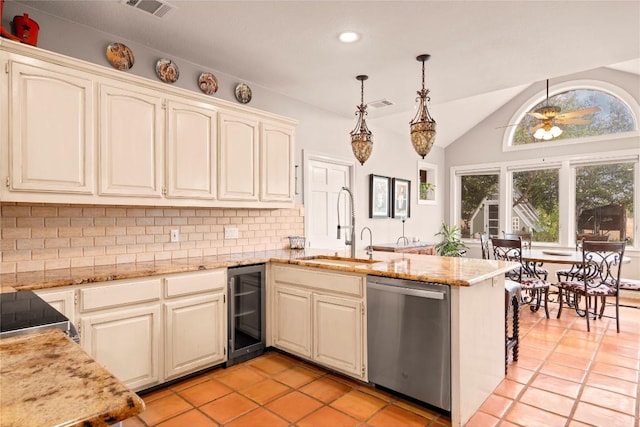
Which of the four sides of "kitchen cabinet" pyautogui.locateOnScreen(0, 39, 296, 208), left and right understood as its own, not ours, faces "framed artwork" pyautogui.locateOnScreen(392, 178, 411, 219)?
left

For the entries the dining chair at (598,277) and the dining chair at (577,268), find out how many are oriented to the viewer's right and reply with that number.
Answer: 0

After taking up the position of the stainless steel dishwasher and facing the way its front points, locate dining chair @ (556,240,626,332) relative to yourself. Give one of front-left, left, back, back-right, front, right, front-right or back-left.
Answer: back

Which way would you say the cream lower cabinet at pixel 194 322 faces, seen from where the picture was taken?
facing the viewer and to the right of the viewer

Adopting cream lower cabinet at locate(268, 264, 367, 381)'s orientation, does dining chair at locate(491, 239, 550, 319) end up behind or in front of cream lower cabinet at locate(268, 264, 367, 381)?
behind

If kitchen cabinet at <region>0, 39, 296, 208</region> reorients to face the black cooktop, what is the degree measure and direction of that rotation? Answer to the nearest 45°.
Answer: approximately 45° to its right

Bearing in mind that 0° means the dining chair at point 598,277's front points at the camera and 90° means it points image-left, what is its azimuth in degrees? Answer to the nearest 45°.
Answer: approximately 135°

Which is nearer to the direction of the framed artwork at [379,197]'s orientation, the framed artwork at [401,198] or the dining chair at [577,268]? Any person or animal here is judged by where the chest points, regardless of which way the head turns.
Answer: the dining chair
